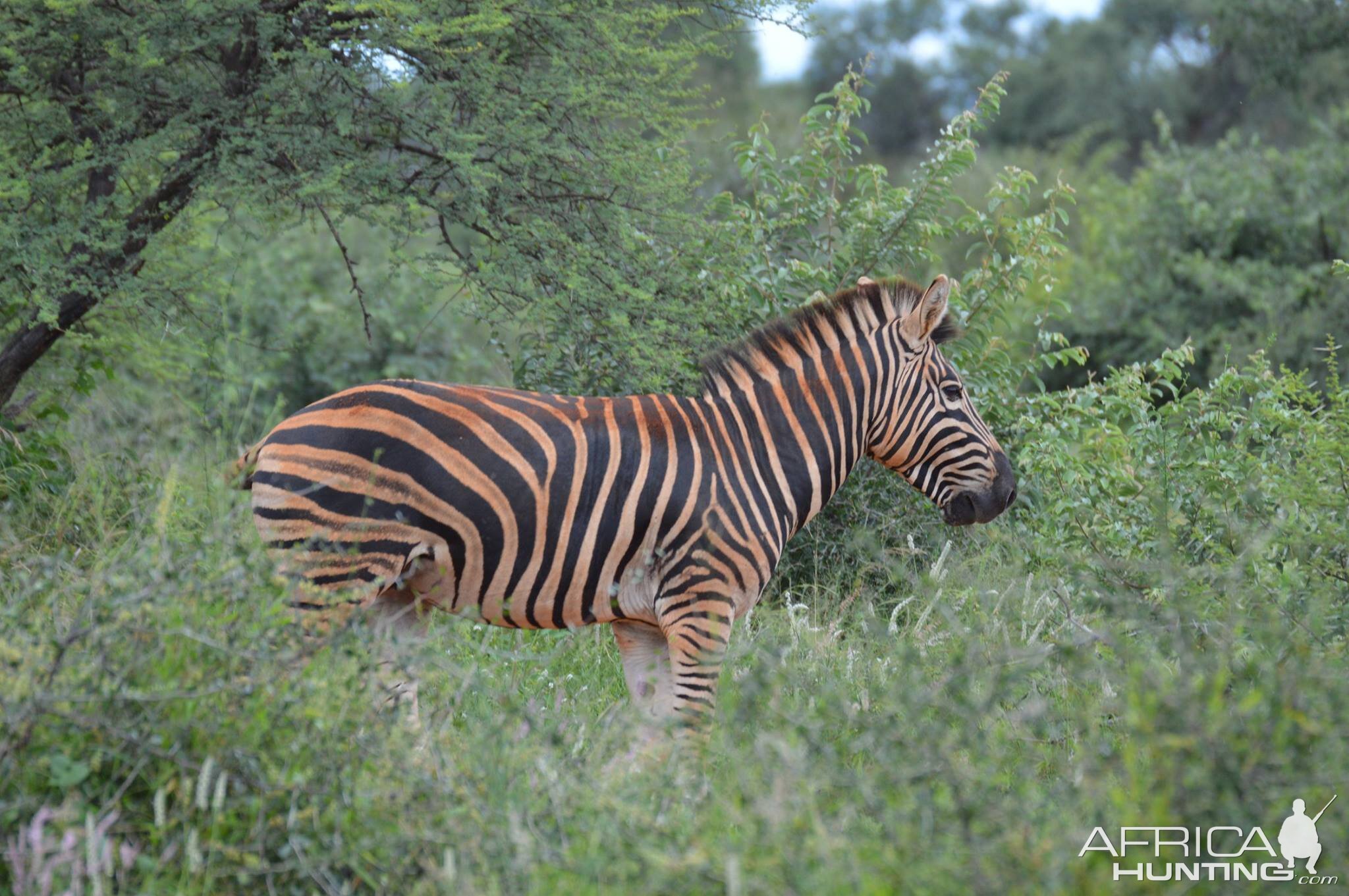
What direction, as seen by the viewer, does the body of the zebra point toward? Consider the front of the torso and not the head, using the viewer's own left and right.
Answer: facing to the right of the viewer

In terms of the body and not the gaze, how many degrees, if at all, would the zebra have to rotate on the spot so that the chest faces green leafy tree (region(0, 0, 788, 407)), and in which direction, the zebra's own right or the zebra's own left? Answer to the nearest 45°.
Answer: approximately 135° to the zebra's own left
